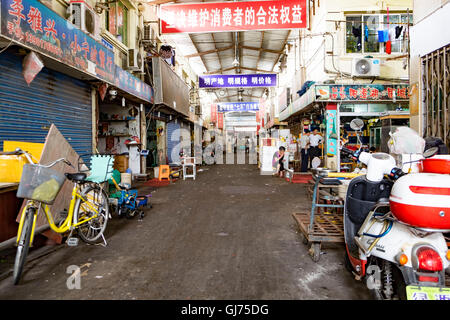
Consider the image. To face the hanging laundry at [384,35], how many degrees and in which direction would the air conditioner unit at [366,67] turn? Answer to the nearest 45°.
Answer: approximately 45° to its left

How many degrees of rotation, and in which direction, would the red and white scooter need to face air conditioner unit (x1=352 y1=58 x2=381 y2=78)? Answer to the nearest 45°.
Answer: approximately 45° to its right

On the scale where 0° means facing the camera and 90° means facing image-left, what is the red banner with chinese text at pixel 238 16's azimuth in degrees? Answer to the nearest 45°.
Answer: approximately 0°
